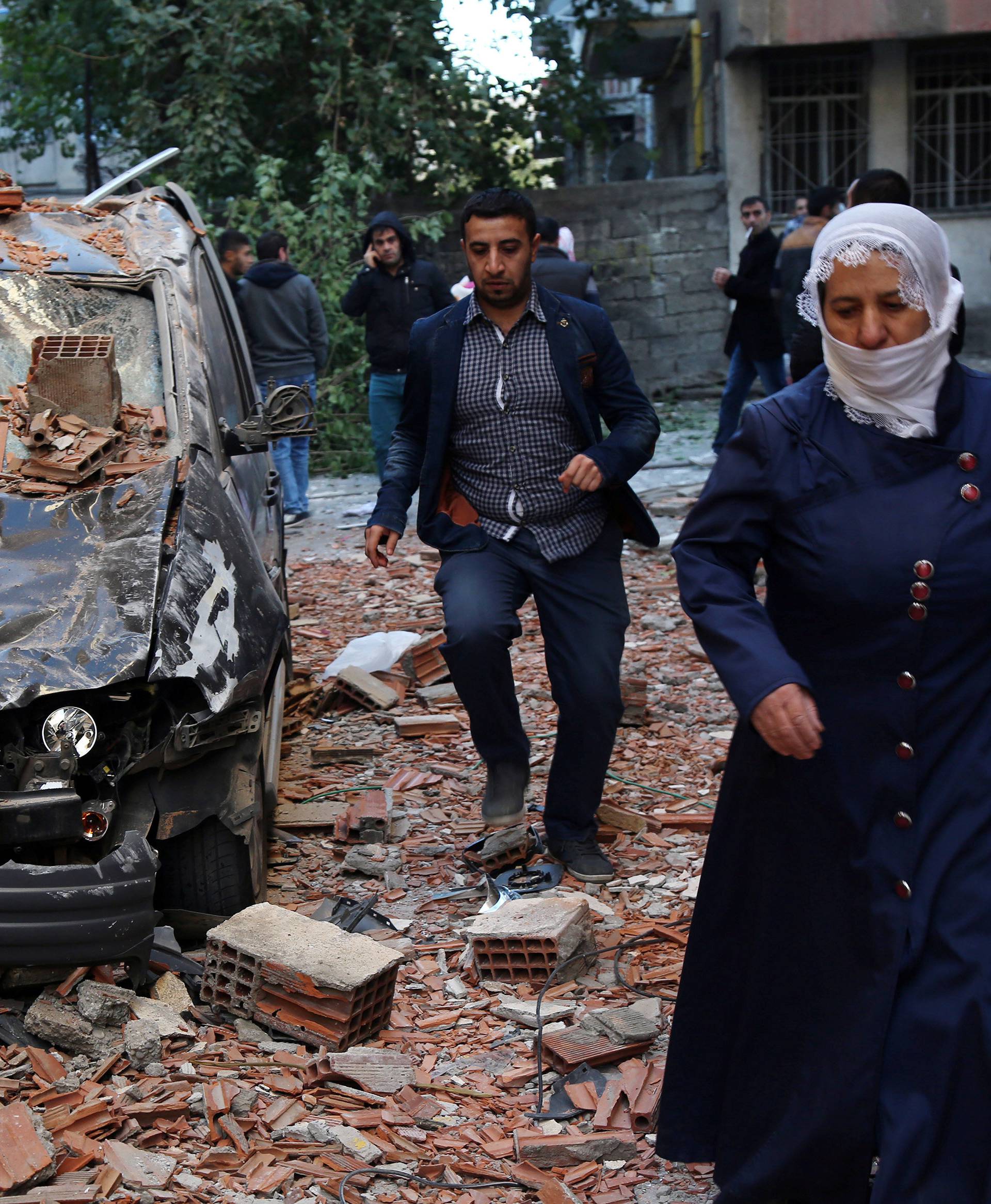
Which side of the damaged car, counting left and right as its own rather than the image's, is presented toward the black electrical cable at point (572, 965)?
left

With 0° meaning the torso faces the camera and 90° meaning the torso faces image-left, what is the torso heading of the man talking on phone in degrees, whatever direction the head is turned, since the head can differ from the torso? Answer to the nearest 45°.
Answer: approximately 0°

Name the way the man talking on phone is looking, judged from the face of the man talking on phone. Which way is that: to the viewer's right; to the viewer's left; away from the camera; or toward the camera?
toward the camera

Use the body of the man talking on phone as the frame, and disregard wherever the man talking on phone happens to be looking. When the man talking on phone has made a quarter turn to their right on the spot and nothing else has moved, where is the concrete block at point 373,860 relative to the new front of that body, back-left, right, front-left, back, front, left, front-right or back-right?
left

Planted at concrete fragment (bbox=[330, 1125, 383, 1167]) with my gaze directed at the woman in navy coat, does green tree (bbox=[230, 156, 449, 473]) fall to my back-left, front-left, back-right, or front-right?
back-left

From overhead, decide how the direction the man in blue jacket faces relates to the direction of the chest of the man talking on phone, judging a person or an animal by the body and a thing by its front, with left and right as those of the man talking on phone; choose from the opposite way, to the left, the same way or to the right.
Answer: the same way

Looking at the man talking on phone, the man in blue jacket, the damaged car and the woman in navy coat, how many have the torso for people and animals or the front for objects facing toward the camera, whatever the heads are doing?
4

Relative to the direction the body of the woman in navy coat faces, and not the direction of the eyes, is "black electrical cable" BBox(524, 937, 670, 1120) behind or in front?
behind

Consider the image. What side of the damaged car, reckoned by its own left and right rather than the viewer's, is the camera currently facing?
front

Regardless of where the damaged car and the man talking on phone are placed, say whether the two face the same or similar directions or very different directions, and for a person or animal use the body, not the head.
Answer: same or similar directions

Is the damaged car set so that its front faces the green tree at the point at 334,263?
no

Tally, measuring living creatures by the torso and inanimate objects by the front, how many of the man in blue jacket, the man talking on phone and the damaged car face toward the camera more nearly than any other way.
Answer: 3

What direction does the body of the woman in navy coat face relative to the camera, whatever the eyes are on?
toward the camera

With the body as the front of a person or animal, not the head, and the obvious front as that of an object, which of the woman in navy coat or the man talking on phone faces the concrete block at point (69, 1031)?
the man talking on phone

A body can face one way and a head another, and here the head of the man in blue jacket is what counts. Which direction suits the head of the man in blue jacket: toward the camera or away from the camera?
toward the camera

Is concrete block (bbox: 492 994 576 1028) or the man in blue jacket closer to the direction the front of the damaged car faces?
the concrete block

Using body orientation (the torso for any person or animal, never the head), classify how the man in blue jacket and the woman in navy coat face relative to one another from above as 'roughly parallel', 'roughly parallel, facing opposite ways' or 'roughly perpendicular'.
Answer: roughly parallel

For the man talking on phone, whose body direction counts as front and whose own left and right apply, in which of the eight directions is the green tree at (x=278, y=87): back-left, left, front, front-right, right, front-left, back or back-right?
back
